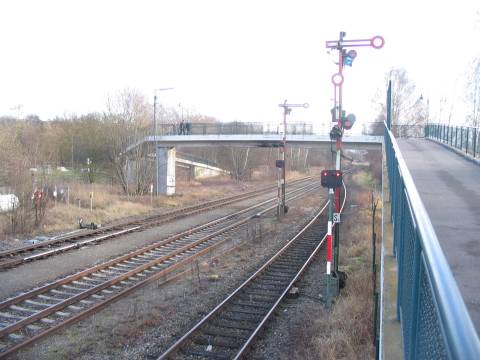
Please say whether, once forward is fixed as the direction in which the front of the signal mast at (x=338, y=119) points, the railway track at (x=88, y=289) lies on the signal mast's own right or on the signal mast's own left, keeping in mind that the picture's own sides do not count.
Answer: on the signal mast's own right

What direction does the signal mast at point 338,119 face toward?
toward the camera

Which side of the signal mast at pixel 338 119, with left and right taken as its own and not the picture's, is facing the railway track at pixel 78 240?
right

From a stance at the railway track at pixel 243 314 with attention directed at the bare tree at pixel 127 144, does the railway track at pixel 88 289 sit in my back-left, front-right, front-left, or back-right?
front-left

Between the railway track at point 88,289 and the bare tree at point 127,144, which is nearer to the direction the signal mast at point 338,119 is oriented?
the railway track

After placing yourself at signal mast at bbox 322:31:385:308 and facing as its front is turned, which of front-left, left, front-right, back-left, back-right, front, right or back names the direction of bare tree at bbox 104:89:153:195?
back-right

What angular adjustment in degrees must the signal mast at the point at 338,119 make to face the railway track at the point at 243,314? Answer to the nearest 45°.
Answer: approximately 45° to its right
